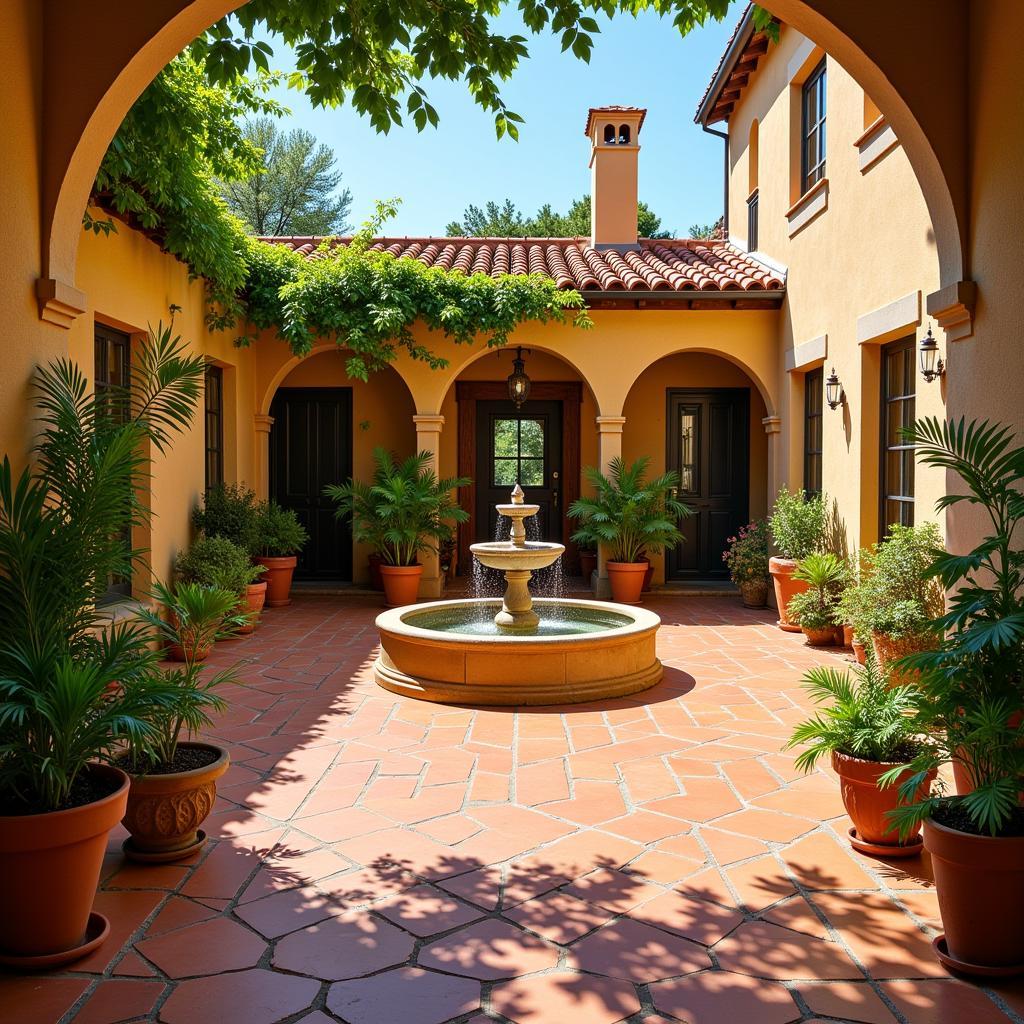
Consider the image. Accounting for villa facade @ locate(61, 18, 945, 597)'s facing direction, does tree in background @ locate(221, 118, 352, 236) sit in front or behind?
behind

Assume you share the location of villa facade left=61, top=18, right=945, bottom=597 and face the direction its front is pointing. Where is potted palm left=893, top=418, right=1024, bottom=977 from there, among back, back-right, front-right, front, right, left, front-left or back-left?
front

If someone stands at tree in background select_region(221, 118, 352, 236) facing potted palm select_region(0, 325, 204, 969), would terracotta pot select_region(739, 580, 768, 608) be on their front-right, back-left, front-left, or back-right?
front-left

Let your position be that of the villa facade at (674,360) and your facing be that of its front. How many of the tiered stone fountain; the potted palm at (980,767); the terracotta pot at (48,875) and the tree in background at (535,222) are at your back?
1

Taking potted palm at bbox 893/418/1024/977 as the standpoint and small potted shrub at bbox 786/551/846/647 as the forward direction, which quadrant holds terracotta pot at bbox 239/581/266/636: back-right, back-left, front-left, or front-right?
front-left

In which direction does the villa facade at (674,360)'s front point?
toward the camera

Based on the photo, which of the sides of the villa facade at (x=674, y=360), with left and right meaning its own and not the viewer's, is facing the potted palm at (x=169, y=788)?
front

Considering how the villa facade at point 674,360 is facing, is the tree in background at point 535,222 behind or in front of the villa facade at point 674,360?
behind

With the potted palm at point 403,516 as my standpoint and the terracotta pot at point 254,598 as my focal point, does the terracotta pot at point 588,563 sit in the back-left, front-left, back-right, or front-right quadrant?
back-left

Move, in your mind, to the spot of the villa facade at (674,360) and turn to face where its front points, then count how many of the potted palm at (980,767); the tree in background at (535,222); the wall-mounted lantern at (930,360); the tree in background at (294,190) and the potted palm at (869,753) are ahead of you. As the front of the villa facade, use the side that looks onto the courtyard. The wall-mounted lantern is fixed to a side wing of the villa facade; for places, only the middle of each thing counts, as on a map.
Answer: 3

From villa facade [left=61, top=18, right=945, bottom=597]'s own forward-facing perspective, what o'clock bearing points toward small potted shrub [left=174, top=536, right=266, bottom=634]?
The small potted shrub is roughly at 2 o'clock from the villa facade.

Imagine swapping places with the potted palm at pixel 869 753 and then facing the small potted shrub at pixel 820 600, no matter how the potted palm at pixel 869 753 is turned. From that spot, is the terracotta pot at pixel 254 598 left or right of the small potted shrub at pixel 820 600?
left

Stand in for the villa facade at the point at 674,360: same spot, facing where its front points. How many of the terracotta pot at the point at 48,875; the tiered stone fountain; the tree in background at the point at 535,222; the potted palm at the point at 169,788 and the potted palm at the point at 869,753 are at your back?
1

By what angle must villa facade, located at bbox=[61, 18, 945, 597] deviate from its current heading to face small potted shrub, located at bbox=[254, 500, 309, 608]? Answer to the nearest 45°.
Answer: approximately 90° to its right

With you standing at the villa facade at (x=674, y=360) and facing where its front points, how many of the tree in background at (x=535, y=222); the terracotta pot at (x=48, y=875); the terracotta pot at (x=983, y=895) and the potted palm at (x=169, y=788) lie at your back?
1

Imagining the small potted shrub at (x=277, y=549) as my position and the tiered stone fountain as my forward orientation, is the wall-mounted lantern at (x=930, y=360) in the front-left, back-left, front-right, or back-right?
front-left
